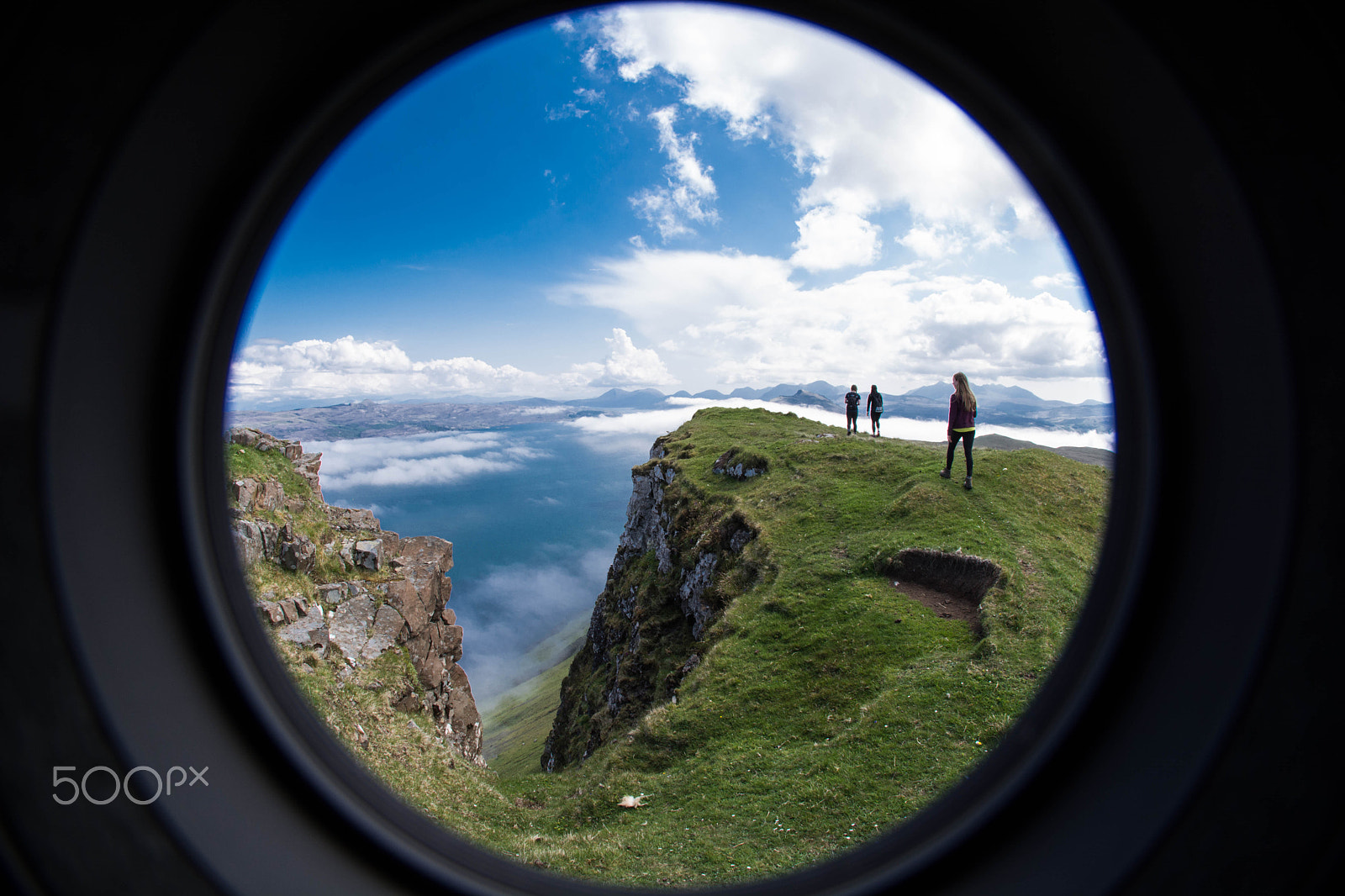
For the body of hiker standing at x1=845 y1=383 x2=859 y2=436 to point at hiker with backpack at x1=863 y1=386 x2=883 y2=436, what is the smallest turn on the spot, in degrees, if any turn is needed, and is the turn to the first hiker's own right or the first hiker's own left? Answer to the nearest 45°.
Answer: approximately 135° to the first hiker's own right

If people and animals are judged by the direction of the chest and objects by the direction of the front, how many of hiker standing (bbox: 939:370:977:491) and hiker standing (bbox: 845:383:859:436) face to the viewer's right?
0

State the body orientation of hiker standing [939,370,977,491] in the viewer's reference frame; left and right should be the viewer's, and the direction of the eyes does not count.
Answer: facing away from the viewer and to the left of the viewer

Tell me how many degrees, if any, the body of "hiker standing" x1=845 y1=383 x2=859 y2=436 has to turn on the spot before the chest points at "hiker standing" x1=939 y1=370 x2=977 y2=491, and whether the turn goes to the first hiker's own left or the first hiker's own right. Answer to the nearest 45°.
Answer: approximately 180°

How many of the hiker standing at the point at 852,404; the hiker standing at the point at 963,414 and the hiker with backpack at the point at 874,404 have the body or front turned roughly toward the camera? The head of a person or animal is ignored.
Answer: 0

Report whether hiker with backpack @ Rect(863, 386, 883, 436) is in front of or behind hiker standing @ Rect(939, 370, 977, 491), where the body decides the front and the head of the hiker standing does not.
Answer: in front

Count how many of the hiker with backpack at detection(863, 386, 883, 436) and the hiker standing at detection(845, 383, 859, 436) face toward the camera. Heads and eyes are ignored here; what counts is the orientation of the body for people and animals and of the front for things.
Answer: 0

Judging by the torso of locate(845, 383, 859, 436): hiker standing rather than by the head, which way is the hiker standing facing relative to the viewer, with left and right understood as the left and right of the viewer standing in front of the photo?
facing away from the viewer

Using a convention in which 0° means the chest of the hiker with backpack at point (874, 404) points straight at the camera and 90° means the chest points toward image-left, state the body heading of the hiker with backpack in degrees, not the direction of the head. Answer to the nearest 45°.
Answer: approximately 135°
